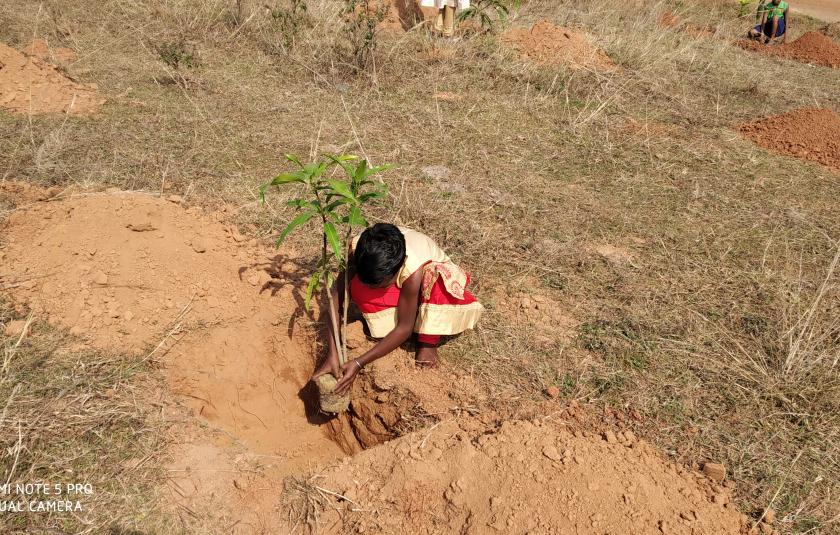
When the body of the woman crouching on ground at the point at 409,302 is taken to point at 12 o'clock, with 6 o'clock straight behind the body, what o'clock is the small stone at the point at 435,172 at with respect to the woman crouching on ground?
The small stone is roughly at 5 o'clock from the woman crouching on ground.

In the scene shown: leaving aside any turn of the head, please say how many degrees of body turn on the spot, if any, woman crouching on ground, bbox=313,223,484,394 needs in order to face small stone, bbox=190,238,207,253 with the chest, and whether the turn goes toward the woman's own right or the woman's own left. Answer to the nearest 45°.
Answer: approximately 90° to the woman's own right

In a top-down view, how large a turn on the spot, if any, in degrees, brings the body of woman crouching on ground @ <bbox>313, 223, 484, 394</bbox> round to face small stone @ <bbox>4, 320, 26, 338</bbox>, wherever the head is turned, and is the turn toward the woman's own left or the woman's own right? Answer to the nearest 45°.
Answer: approximately 45° to the woman's own right

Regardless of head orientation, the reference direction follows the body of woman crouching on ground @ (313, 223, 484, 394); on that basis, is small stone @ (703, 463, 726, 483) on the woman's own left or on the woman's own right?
on the woman's own left

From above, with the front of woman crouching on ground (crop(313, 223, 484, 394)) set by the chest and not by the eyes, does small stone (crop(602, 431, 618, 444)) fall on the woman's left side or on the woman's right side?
on the woman's left side

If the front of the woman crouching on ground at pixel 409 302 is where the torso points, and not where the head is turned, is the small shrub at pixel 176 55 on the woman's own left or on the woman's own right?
on the woman's own right

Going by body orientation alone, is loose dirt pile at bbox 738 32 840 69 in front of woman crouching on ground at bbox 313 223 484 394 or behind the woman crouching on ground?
behind

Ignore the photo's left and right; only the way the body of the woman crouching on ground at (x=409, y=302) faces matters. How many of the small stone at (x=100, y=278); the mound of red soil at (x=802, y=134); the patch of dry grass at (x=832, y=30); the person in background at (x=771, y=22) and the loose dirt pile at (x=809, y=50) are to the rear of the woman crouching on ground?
4

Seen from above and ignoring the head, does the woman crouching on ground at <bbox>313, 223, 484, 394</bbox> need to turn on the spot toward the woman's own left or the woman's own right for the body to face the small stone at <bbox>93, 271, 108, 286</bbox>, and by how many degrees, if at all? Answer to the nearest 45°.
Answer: approximately 45° to the woman's own right

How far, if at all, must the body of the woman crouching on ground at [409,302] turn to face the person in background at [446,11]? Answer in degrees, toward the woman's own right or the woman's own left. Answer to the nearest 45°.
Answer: approximately 135° to the woman's own right

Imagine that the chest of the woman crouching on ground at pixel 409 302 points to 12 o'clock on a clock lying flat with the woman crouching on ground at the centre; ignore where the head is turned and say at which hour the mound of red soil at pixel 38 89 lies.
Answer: The mound of red soil is roughly at 3 o'clock from the woman crouching on ground.

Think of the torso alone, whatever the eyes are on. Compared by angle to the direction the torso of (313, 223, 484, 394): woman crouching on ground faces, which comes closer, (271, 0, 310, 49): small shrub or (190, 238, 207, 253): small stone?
the small stone

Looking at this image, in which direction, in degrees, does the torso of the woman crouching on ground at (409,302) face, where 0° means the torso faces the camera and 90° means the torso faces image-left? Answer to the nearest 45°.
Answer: approximately 45°
